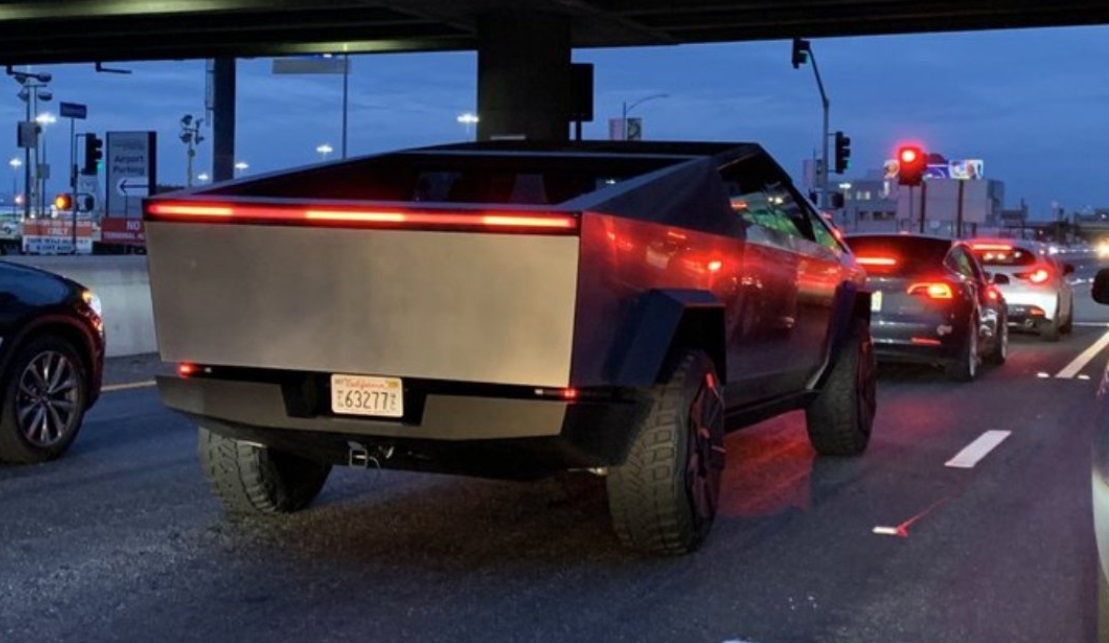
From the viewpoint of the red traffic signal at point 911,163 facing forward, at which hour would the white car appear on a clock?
The white car is roughly at 12 o'clock from the red traffic signal.

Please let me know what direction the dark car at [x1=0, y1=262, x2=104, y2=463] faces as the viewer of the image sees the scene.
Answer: facing away from the viewer and to the right of the viewer

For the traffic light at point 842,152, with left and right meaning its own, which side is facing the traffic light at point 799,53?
right

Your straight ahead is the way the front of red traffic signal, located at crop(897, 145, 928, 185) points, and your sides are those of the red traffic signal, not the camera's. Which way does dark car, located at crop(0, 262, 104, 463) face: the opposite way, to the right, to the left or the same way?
the opposite way

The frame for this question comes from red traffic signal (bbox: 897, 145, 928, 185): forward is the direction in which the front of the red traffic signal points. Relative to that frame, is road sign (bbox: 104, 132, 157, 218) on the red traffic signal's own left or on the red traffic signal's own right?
on the red traffic signal's own right

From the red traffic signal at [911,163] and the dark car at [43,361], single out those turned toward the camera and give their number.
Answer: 1

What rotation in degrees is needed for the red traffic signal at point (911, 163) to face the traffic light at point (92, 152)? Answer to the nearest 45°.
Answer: approximately 90° to its right

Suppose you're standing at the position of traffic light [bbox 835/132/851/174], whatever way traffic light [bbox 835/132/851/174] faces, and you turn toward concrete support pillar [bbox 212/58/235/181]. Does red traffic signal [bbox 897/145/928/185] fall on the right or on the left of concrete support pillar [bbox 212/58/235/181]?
left

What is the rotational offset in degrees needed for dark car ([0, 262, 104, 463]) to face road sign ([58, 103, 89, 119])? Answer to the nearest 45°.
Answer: approximately 45° to its left

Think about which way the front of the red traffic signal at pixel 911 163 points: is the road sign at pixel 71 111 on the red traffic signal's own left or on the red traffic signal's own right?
on the red traffic signal's own right

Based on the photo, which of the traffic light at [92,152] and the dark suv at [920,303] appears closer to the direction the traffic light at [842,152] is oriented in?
the dark suv

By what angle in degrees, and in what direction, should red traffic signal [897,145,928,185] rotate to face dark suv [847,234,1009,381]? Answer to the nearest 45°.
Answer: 0° — it already faces it
